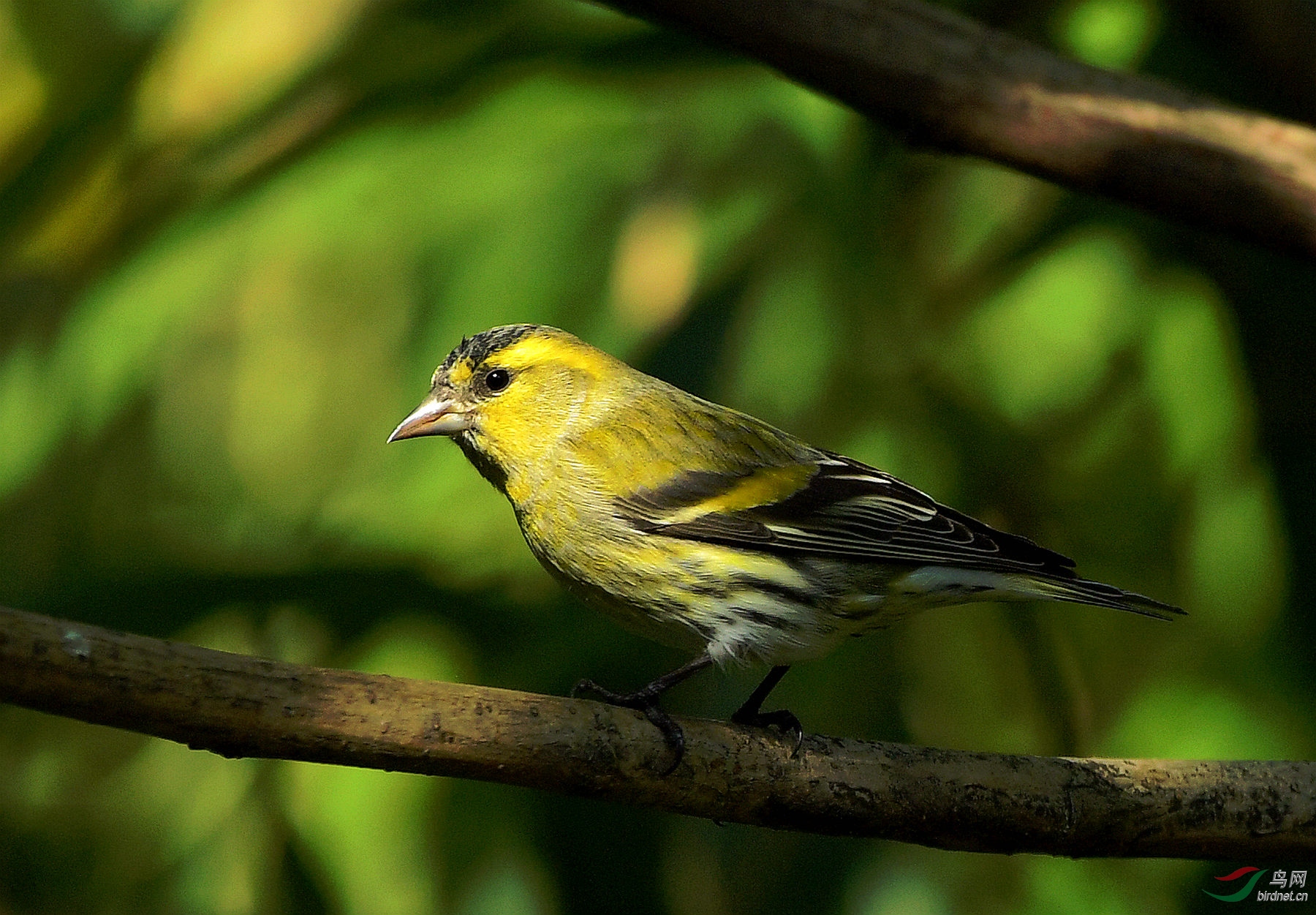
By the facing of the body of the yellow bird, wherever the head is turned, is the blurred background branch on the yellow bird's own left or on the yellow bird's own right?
on the yellow bird's own right

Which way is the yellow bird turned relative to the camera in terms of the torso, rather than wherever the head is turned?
to the viewer's left
